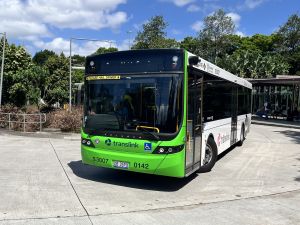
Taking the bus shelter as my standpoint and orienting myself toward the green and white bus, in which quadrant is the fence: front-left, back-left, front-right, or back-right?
front-right

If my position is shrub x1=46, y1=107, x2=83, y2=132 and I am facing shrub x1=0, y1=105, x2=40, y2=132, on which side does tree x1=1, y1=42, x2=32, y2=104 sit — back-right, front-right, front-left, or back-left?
front-right

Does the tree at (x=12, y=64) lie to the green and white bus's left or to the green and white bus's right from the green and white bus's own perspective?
on its right

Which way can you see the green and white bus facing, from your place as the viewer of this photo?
facing the viewer and to the left of the viewer

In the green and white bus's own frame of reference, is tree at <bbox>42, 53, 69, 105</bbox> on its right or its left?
on its right

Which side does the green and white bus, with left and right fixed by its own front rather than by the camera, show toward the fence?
right

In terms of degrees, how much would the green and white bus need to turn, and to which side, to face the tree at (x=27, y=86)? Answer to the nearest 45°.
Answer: approximately 90° to its right

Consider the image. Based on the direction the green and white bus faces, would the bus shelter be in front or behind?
behind
